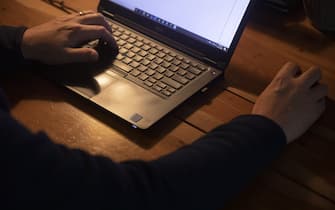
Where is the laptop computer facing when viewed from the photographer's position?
facing the viewer and to the left of the viewer
